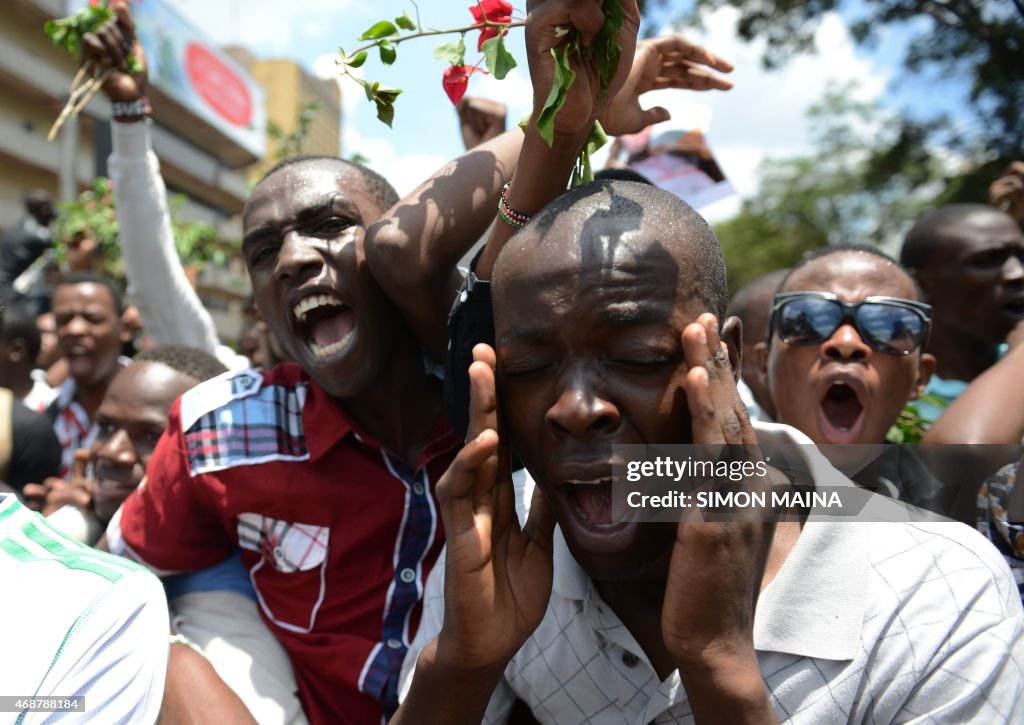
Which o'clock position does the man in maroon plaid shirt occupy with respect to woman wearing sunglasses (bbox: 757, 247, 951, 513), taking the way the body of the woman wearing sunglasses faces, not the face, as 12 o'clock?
The man in maroon plaid shirt is roughly at 2 o'clock from the woman wearing sunglasses.

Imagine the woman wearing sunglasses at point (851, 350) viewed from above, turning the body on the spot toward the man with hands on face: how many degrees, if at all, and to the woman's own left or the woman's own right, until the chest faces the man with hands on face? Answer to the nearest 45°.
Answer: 0° — they already face them

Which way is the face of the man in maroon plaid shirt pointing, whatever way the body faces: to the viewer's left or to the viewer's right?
to the viewer's left

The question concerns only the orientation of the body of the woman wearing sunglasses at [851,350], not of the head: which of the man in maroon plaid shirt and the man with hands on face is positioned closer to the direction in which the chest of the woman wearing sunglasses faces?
the man with hands on face

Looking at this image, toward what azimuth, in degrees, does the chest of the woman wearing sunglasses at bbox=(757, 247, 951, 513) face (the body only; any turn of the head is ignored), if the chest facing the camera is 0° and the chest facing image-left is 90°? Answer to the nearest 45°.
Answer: approximately 0°
